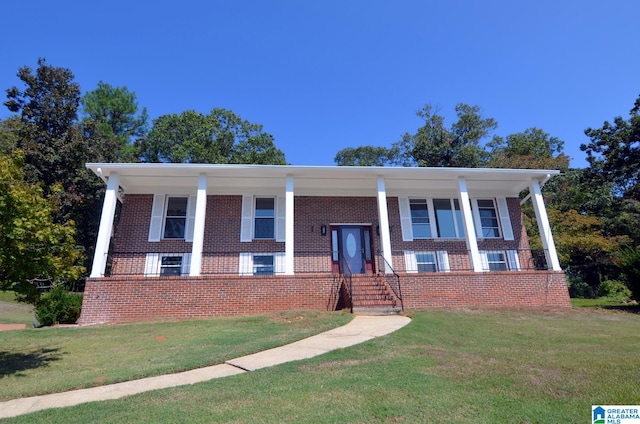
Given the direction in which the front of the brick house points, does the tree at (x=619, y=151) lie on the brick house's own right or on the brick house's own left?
on the brick house's own left

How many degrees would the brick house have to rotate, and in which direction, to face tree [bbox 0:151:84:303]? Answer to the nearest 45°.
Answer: approximately 45° to its right

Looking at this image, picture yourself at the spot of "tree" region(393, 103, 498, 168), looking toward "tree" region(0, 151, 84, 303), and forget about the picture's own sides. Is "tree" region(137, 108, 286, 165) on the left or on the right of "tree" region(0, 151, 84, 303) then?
right

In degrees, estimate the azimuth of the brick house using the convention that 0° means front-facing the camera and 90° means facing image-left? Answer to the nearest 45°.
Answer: approximately 0°

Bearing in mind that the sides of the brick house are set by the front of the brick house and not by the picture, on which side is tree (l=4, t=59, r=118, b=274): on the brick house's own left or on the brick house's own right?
on the brick house's own right

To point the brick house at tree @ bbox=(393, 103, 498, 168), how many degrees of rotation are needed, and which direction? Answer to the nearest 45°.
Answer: approximately 135° to its left

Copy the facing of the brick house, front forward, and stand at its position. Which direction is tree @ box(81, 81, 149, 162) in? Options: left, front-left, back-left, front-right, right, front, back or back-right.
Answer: back-right

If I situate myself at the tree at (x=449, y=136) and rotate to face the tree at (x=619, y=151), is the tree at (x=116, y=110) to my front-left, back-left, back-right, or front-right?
back-right

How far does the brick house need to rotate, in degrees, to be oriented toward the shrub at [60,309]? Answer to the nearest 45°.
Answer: approximately 90° to its right
